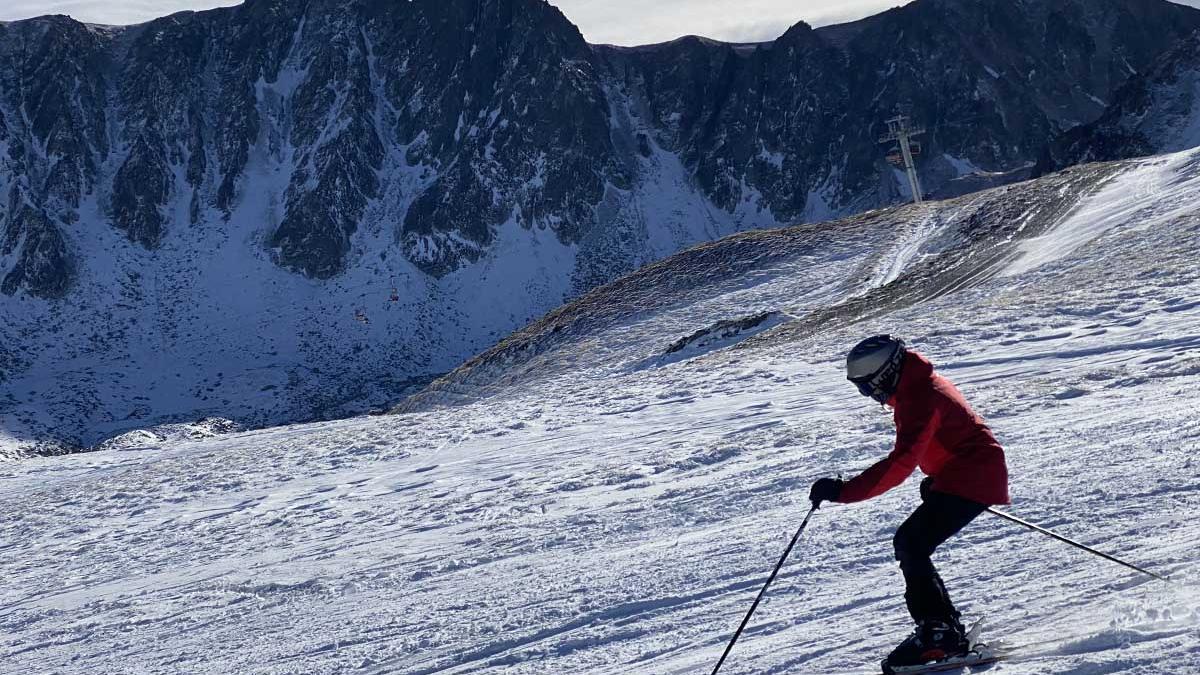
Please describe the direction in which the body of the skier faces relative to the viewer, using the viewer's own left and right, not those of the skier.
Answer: facing to the left of the viewer
